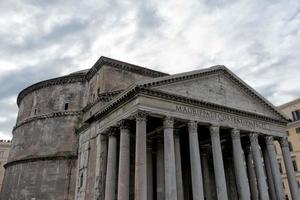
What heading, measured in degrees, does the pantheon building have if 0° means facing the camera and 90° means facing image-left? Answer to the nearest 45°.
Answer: approximately 315°
